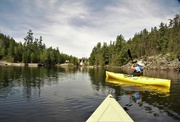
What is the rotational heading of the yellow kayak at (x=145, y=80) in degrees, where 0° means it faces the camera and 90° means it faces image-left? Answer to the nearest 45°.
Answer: approximately 90°
